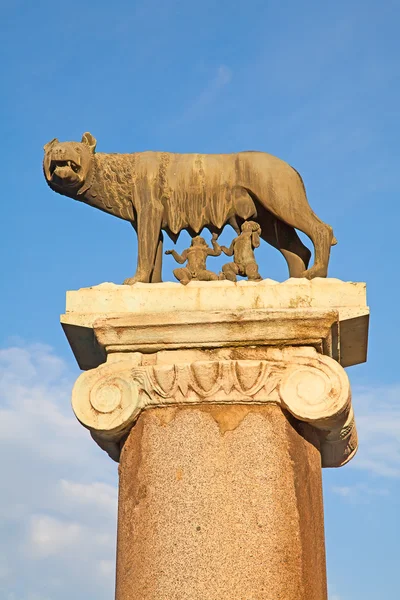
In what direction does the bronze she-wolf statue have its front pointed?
to the viewer's left
